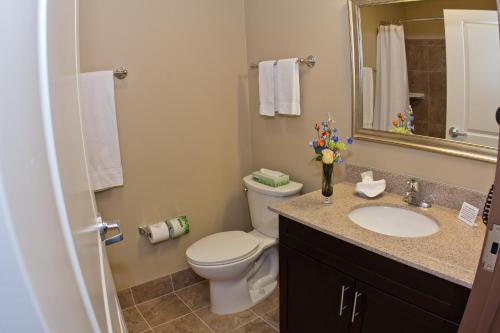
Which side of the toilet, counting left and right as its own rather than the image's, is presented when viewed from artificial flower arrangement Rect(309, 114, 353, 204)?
left

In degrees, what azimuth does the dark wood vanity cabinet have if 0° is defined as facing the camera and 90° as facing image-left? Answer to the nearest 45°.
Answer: approximately 45°

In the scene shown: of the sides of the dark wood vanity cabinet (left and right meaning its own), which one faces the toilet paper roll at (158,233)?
right

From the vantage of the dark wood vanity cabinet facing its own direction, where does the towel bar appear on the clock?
The towel bar is roughly at 4 o'clock from the dark wood vanity cabinet.

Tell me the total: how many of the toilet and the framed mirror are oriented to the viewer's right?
0

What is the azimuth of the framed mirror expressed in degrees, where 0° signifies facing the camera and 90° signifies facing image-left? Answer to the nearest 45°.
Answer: approximately 45°
